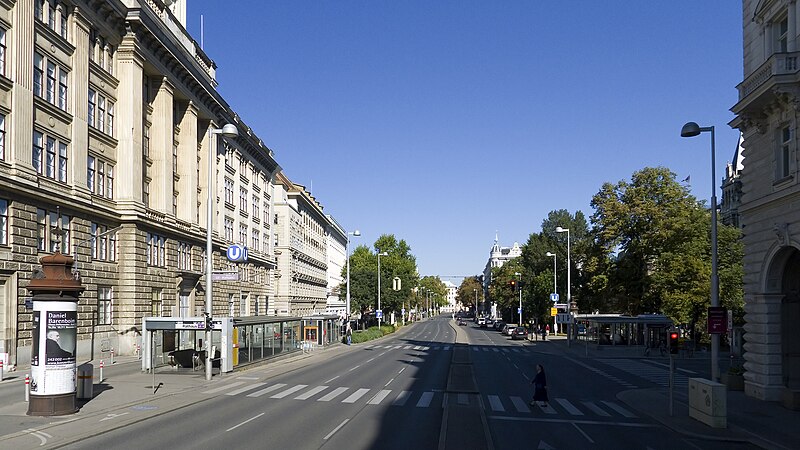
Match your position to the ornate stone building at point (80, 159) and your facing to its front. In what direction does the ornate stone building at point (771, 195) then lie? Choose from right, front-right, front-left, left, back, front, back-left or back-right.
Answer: front

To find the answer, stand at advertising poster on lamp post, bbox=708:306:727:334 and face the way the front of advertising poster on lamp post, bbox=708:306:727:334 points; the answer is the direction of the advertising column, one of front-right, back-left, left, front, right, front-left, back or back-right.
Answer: front-right

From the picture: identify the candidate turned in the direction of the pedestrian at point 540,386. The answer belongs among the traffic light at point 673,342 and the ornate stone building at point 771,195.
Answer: the ornate stone building

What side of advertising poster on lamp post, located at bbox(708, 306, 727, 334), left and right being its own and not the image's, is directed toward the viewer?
front

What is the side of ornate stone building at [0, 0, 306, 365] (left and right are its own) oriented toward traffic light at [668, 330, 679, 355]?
front

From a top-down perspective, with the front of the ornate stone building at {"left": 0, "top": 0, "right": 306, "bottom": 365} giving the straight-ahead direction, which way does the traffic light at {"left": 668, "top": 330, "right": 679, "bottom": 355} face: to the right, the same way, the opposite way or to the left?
to the right

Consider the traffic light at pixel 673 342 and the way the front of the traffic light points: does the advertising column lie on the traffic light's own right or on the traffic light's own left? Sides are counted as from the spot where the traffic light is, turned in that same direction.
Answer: on the traffic light's own right

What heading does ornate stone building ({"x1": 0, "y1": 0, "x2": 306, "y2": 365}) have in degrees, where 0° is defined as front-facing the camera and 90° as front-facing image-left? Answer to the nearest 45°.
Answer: approximately 315°

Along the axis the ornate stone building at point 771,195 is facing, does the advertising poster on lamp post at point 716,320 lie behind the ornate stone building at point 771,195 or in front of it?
in front

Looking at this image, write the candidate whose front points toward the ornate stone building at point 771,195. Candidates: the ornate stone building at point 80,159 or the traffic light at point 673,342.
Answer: the ornate stone building at point 80,159

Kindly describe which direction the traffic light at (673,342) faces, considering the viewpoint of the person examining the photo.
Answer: facing the viewer

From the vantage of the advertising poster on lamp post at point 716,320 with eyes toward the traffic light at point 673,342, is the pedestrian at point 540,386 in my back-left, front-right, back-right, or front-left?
front-right

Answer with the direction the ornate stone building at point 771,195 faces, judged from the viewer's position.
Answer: facing the viewer and to the left of the viewer

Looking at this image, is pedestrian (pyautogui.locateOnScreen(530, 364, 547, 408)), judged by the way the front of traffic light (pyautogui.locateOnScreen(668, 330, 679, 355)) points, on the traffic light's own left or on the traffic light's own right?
on the traffic light's own right

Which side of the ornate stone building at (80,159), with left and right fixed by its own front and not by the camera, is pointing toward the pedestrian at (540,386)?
front

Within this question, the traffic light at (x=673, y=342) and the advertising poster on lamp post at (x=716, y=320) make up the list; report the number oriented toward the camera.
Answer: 2
